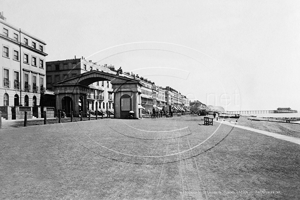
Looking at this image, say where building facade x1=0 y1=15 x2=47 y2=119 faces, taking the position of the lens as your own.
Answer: facing the viewer and to the right of the viewer
